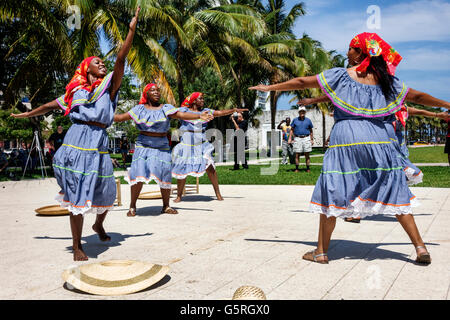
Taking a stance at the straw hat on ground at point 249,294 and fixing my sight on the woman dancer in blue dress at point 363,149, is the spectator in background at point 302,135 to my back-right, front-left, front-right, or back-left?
front-left

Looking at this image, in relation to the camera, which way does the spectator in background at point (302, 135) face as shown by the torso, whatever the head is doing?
toward the camera

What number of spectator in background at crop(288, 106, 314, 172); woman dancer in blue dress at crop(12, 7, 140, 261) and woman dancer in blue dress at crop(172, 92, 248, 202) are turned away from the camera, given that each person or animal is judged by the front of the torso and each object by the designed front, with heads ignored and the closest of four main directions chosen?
0

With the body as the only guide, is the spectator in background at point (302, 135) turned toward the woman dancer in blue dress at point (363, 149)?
yes

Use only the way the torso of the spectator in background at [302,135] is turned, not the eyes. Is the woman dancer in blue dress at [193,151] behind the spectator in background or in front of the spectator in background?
in front

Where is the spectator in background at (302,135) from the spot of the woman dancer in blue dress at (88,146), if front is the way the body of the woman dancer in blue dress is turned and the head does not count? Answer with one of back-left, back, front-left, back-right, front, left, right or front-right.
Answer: left

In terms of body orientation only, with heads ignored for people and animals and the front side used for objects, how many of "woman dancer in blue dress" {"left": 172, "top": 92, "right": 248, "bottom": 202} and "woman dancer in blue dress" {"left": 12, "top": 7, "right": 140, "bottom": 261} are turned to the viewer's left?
0

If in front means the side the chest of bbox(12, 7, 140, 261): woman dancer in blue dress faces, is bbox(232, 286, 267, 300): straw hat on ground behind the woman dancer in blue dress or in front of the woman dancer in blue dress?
in front

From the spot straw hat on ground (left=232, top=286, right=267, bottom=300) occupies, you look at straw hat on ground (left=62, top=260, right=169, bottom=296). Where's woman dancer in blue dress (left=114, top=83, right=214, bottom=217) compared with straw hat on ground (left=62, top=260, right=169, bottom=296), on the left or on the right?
right

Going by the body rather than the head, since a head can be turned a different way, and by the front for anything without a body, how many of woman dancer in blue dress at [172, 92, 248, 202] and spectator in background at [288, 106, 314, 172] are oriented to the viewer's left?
0

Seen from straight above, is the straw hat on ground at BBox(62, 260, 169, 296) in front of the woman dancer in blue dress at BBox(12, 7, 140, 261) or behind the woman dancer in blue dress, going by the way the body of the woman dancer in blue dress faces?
in front

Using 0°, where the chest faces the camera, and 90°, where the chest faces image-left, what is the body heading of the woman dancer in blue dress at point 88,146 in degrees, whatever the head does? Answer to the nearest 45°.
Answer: approximately 315°

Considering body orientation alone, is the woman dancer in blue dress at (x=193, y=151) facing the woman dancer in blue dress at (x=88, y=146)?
no

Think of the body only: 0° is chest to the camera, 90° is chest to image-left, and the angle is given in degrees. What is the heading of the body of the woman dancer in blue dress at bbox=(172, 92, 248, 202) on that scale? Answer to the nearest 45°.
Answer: approximately 315°

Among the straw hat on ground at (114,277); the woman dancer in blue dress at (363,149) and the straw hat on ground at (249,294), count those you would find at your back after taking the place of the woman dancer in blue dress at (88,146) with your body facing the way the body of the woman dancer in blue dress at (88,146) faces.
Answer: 0

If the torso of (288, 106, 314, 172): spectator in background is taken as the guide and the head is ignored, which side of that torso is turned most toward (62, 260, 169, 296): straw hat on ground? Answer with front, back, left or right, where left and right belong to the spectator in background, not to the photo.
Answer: front

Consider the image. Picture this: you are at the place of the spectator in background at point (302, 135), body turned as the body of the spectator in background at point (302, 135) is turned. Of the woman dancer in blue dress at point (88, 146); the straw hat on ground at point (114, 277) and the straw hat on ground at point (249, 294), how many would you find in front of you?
3
